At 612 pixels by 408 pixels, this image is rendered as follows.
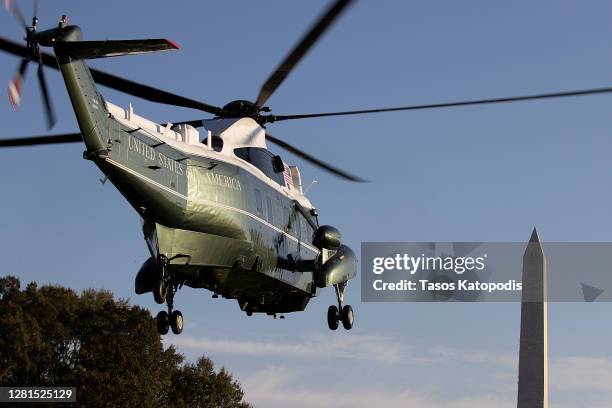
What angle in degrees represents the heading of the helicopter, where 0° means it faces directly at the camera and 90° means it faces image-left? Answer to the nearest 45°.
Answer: approximately 225°
